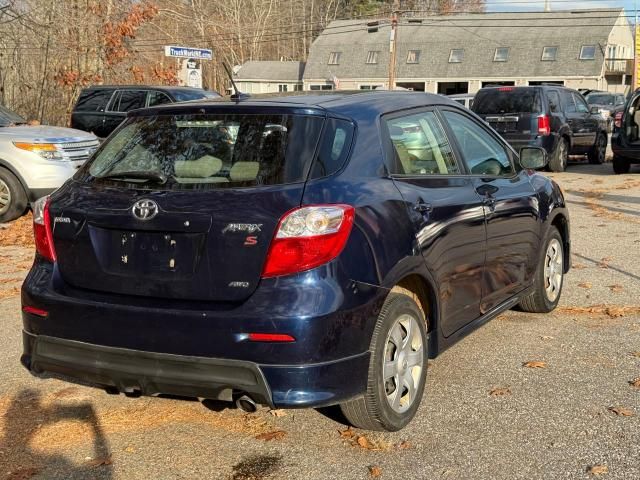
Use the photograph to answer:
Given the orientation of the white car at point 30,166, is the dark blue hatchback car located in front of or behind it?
in front

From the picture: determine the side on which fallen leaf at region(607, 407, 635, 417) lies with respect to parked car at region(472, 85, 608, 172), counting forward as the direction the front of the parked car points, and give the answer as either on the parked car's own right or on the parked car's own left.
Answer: on the parked car's own right

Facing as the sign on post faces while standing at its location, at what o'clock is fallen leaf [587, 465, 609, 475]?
The fallen leaf is roughly at 12 o'clock from the sign on post.

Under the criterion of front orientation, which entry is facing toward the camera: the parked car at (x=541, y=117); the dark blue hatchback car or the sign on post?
the sign on post

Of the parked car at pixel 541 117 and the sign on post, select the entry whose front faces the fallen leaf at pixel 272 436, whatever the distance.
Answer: the sign on post

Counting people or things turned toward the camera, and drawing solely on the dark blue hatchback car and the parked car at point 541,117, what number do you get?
0

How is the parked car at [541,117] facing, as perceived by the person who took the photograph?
facing away from the viewer and to the right of the viewer

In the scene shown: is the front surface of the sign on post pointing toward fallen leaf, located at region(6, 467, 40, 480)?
yes

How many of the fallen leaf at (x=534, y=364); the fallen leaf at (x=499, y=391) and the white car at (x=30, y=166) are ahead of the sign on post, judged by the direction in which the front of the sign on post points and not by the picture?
3

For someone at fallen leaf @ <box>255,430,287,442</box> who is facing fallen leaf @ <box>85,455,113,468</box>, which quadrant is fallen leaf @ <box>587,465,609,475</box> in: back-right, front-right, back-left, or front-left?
back-left

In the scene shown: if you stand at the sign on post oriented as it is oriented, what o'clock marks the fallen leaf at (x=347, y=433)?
The fallen leaf is roughly at 12 o'clock from the sign on post.

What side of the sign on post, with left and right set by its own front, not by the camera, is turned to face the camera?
front

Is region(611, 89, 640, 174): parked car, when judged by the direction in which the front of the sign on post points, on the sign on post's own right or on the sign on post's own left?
on the sign on post's own left

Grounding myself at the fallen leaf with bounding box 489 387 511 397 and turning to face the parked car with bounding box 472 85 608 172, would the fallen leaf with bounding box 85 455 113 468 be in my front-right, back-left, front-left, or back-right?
back-left

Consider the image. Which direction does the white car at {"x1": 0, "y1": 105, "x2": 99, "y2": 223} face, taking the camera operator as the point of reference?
facing the viewer and to the right of the viewer

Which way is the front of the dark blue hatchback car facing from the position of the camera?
facing away from the viewer and to the right of the viewer
